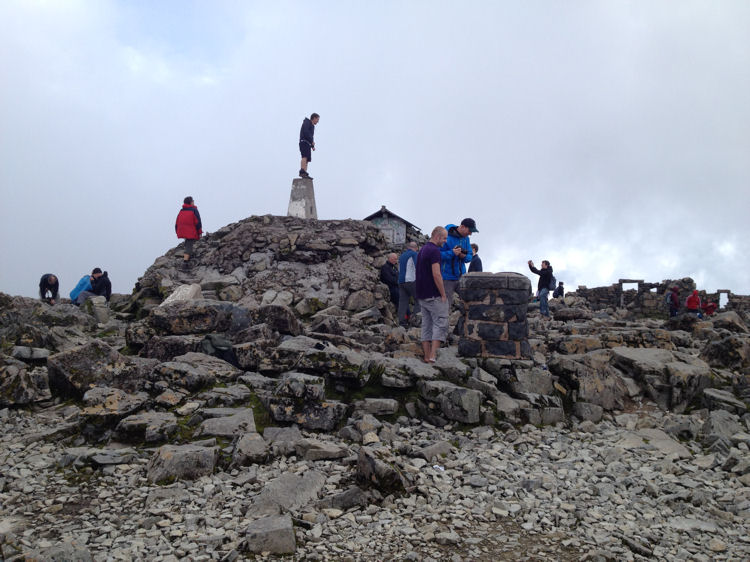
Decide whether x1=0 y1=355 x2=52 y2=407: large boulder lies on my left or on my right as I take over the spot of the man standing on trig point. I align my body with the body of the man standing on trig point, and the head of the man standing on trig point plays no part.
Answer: on my right

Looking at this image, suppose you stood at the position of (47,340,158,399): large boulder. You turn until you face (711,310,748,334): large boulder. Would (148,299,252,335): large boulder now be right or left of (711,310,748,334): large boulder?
left

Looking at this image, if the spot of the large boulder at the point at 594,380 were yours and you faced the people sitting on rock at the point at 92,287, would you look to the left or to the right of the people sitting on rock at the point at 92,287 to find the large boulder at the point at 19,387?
left

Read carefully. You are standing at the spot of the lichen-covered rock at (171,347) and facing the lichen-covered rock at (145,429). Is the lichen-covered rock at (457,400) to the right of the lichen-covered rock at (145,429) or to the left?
left
